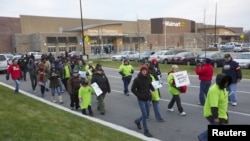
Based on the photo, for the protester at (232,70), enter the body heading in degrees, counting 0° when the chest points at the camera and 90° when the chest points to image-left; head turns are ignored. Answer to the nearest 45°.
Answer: approximately 45°

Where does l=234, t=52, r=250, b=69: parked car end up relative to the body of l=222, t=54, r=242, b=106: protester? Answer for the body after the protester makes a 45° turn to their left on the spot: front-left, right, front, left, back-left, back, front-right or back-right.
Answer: back

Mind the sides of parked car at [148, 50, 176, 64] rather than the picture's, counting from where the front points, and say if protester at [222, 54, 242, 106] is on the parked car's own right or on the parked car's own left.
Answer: on the parked car's own left

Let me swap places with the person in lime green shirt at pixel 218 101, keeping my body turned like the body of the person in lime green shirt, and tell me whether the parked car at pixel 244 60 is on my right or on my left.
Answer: on my left

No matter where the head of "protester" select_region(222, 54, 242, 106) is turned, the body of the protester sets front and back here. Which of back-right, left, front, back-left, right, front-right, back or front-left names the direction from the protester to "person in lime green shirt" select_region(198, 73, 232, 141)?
front-left

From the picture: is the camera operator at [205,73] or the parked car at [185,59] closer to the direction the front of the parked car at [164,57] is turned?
the camera operator
